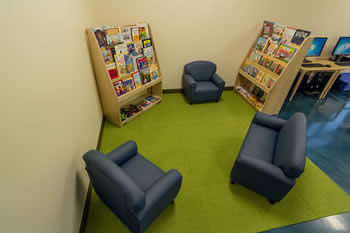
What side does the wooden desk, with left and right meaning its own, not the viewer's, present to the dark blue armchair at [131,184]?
front

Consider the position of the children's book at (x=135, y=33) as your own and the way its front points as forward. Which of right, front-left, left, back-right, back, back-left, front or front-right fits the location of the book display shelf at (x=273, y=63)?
front-left

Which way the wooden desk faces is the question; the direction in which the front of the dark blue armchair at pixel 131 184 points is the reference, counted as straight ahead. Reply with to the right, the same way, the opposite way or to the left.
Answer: the opposite way

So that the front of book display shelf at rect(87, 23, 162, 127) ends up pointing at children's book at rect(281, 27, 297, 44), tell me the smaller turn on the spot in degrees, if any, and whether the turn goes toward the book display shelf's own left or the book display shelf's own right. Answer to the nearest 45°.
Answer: approximately 45° to the book display shelf's own left

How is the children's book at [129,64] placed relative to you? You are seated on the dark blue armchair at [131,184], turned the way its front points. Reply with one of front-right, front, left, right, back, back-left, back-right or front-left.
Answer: front-left

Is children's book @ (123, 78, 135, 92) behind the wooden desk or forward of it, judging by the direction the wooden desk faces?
forward

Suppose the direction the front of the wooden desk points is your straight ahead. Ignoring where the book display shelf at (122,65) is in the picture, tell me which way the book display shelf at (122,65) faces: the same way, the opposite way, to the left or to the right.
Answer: to the left

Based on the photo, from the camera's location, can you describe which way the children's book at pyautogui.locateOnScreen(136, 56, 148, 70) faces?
facing the viewer and to the right of the viewer

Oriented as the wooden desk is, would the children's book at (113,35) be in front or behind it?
in front
